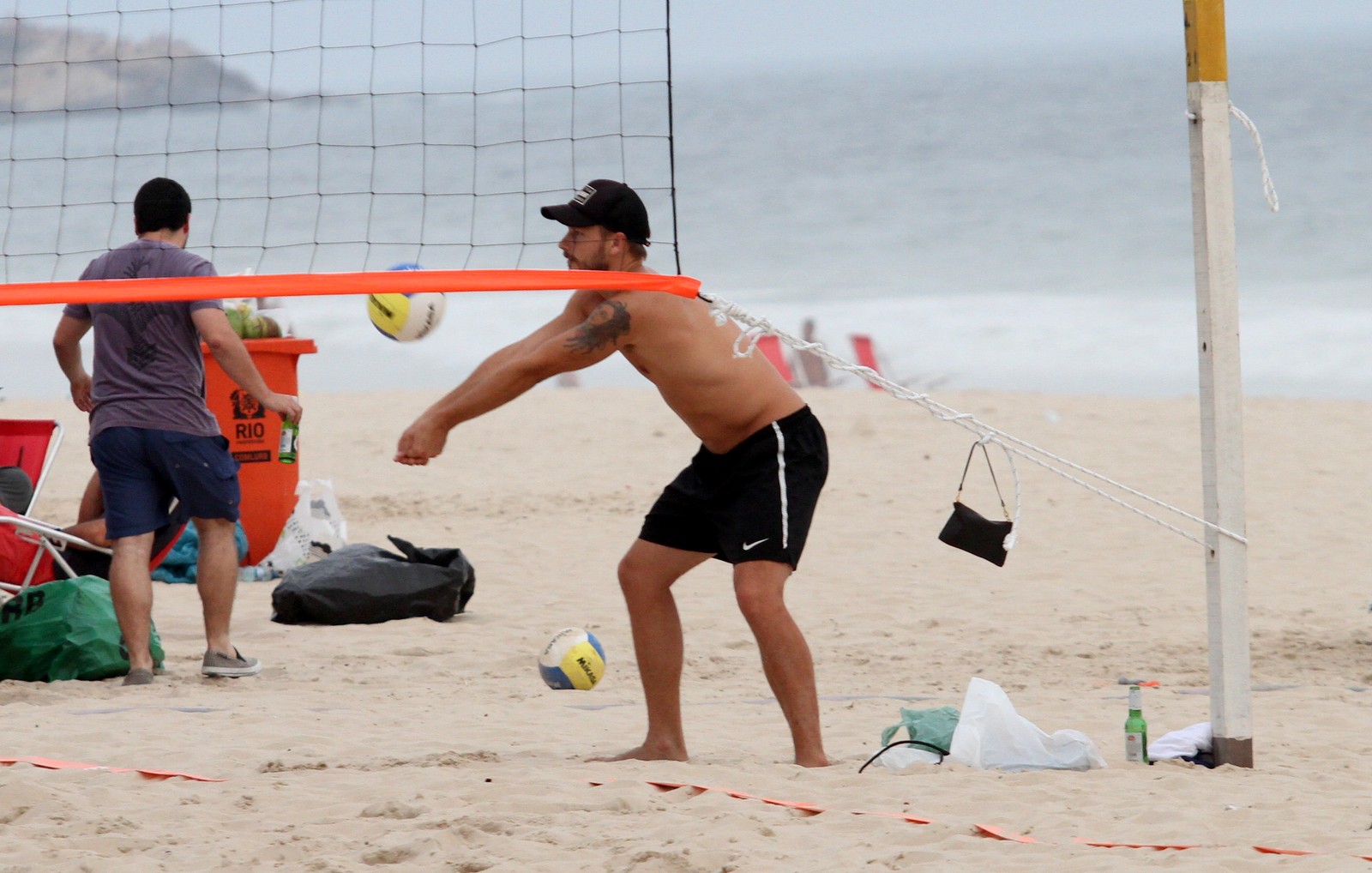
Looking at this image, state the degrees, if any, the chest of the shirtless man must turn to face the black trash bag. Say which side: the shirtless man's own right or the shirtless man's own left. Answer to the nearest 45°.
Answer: approximately 45° to the shirtless man's own right

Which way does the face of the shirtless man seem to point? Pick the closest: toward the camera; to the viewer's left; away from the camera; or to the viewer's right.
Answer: to the viewer's left

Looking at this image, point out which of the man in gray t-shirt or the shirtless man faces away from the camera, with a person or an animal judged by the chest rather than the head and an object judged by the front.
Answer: the man in gray t-shirt

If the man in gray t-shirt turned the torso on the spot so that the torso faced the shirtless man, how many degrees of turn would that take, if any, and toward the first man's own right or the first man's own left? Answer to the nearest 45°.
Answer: approximately 135° to the first man's own right

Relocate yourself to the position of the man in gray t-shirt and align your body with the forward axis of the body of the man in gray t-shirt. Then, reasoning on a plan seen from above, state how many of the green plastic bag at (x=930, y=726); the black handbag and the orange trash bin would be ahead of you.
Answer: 1

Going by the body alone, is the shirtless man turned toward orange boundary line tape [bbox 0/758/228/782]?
yes

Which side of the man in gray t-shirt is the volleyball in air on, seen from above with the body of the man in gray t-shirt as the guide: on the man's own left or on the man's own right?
on the man's own right

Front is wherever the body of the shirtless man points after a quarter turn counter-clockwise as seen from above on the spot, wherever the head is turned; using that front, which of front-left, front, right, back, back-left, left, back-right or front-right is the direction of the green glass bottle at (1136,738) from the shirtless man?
left

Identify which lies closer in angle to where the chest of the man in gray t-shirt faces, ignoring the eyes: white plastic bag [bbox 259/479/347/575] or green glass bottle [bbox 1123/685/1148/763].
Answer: the white plastic bag

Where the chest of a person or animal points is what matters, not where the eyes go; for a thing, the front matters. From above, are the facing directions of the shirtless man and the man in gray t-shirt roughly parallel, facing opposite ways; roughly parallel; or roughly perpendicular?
roughly perpendicular

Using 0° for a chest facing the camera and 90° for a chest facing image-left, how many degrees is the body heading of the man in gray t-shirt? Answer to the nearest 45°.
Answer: approximately 180°

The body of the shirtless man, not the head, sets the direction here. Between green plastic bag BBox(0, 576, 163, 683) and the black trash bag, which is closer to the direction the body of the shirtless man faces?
the green plastic bag

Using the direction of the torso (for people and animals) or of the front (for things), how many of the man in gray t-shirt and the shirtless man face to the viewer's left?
1

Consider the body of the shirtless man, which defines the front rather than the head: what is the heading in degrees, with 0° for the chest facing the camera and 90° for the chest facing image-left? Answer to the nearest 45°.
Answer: approximately 90°

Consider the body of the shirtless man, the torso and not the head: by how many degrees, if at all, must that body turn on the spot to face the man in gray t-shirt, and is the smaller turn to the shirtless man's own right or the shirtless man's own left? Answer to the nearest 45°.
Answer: approximately 45° to the shirtless man's own right

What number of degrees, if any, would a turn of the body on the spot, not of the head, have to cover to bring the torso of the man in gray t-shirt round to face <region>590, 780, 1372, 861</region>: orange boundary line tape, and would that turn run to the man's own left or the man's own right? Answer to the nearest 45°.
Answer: approximately 135° to the man's own right
